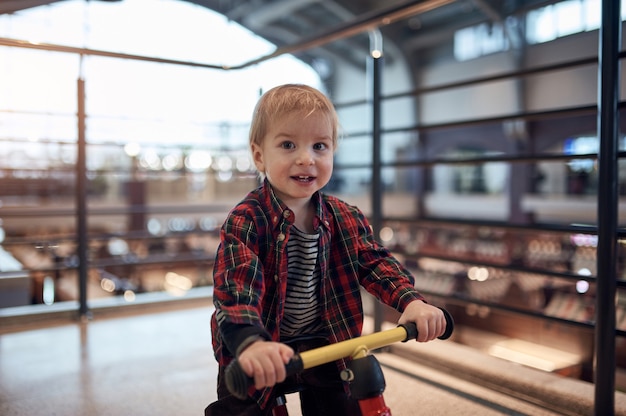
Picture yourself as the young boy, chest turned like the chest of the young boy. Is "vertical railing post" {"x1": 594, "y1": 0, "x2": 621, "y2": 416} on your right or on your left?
on your left
